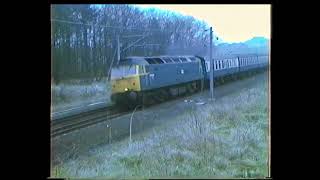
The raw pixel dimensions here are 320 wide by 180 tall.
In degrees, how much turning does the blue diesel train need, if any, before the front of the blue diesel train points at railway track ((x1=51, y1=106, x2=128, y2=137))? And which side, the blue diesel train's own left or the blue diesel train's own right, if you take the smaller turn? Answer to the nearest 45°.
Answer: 0° — it already faces it

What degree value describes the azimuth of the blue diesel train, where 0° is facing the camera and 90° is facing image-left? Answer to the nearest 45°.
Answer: approximately 45°
